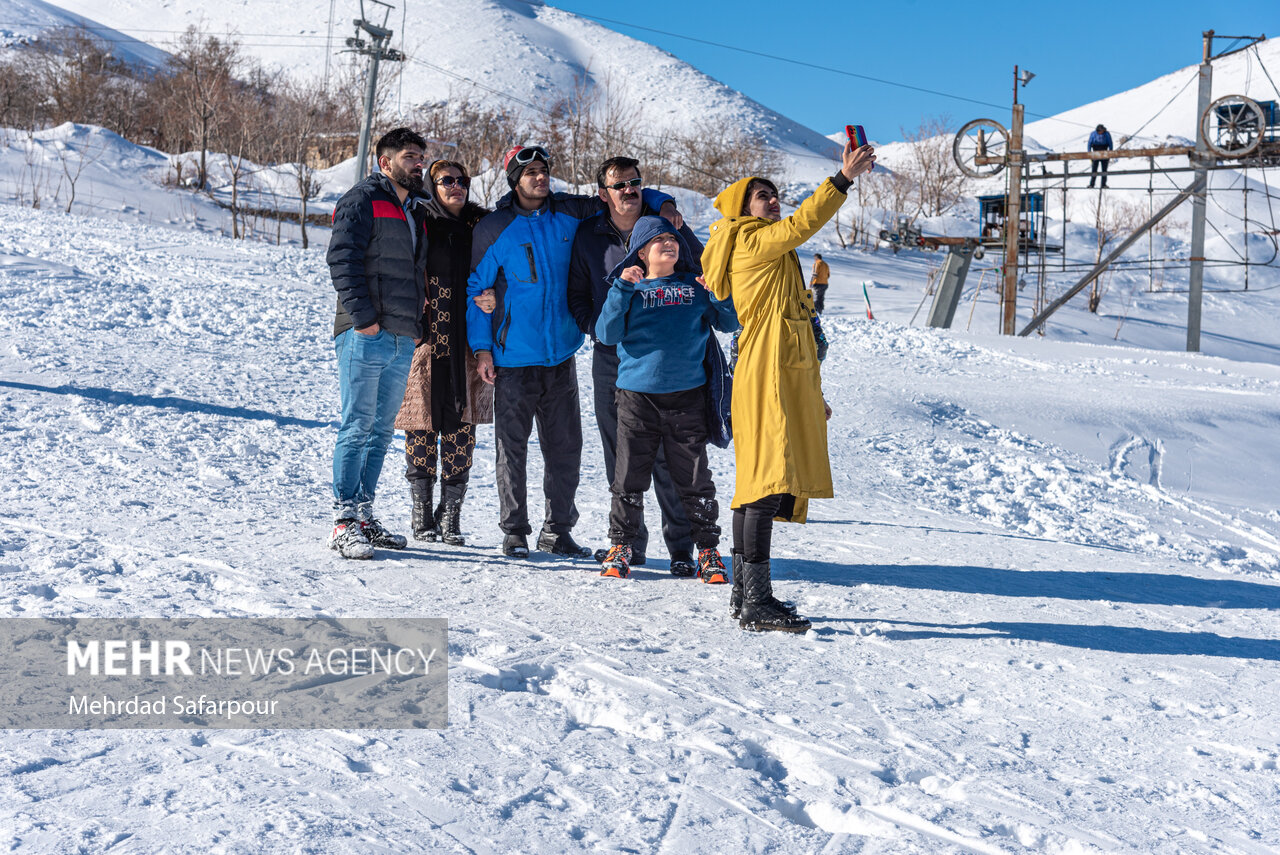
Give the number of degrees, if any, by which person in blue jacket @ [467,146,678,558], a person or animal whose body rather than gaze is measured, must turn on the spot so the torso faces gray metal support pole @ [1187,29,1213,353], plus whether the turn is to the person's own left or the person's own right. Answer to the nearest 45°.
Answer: approximately 90° to the person's own left

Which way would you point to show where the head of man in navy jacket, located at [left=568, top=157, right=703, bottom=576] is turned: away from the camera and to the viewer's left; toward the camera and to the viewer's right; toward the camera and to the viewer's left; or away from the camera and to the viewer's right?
toward the camera and to the viewer's right

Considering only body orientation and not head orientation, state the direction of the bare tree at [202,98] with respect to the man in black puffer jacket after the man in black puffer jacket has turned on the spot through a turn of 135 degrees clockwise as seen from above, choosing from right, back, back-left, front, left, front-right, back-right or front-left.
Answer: right

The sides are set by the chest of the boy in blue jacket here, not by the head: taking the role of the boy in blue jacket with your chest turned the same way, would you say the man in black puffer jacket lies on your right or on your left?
on your right

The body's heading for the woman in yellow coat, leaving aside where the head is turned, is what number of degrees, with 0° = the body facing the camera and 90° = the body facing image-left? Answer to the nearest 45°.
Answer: approximately 270°

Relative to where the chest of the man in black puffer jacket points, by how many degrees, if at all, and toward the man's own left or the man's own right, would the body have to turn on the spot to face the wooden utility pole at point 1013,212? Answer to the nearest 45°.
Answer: approximately 90° to the man's own left

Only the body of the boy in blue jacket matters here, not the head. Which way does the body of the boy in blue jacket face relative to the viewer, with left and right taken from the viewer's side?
facing the viewer

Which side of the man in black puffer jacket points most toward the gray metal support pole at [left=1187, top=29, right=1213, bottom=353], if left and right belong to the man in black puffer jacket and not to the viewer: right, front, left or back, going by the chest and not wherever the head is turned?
left

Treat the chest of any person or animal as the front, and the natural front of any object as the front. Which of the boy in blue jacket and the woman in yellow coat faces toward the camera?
the boy in blue jacket

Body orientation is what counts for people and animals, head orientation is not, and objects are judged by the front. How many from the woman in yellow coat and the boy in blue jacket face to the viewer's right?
1

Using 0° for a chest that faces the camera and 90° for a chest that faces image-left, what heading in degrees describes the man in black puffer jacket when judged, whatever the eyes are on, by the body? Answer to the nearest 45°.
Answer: approximately 315°

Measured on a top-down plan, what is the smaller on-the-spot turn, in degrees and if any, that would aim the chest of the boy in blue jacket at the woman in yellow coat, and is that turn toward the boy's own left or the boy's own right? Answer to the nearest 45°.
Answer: approximately 45° to the boy's own left

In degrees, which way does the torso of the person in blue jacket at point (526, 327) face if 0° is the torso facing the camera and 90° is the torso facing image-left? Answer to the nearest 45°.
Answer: approximately 315°

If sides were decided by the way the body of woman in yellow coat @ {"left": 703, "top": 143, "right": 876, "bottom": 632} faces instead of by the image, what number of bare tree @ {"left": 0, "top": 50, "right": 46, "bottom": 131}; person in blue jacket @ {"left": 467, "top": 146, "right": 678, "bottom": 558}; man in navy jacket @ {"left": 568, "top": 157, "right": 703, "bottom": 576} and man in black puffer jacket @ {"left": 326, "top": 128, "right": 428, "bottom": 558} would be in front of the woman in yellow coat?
0

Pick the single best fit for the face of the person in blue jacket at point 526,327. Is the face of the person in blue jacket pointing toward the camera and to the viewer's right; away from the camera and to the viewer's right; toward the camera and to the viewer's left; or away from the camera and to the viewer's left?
toward the camera and to the viewer's right
